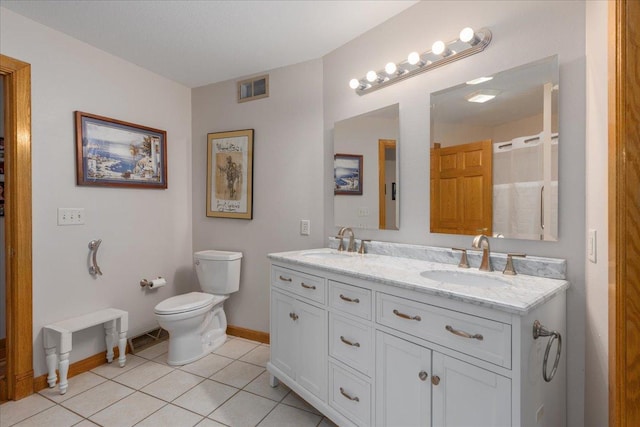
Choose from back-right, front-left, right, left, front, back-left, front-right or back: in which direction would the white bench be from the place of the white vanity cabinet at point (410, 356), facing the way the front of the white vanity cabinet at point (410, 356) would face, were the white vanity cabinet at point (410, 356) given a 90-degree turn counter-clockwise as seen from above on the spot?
back-right

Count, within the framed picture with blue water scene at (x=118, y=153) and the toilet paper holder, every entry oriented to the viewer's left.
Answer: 0

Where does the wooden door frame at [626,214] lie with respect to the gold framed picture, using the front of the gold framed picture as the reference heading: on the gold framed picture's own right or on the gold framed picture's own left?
on the gold framed picture's own left

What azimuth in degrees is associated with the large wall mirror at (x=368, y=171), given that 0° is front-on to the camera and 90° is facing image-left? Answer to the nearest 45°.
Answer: approximately 45°

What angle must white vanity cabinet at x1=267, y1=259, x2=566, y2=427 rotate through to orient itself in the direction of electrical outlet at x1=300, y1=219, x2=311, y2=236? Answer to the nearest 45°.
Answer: approximately 90° to its right

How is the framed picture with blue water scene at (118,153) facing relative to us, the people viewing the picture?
facing the viewer and to the right of the viewer

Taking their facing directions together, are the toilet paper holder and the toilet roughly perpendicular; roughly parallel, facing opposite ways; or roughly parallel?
roughly perpendicular

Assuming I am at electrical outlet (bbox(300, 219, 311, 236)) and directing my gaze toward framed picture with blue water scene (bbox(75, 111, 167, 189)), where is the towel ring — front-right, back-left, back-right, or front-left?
back-left

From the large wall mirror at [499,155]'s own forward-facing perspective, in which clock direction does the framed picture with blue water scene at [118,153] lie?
The framed picture with blue water scene is roughly at 1 o'clock from the large wall mirror.

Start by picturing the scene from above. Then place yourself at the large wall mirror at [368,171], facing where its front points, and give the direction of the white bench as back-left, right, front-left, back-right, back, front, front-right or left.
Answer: front-right

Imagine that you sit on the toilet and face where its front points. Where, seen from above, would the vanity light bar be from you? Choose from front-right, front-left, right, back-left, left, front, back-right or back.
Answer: left

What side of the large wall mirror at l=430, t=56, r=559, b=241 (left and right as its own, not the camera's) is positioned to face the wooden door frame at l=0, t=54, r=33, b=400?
front

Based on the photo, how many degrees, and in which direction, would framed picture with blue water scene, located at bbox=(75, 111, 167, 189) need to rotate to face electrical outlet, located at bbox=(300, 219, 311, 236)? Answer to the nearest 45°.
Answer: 0° — it already faces it

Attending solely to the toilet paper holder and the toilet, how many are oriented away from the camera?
0
